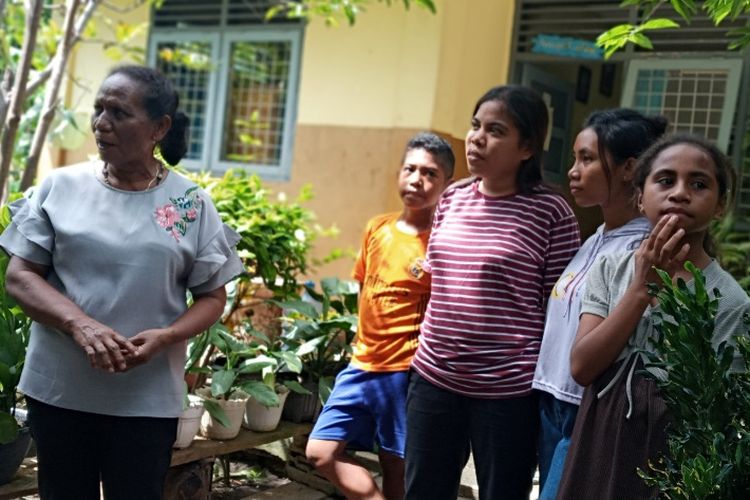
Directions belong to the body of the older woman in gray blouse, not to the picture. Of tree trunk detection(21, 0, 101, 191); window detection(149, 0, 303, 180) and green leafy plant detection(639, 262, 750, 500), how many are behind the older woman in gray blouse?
2

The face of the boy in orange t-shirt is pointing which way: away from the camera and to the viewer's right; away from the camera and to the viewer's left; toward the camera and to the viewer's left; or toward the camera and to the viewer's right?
toward the camera and to the viewer's left

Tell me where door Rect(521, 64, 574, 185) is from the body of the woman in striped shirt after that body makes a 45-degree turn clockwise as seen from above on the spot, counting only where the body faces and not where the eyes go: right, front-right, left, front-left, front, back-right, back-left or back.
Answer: right

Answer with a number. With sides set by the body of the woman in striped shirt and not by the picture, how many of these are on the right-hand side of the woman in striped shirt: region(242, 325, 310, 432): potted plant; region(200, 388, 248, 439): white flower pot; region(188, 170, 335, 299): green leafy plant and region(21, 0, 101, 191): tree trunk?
4

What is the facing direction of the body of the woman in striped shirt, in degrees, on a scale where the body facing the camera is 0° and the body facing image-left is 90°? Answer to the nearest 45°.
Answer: approximately 45°

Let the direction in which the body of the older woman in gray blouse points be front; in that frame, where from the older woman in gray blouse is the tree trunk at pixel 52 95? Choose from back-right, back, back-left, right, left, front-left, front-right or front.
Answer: back

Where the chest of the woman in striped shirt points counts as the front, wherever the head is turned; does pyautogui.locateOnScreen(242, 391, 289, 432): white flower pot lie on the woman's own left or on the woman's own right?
on the woman's own right

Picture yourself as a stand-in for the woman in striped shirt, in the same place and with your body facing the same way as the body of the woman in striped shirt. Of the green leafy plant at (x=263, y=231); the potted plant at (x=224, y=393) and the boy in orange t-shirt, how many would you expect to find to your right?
3

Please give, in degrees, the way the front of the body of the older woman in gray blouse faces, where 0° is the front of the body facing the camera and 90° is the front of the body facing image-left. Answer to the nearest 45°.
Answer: approximately 0°

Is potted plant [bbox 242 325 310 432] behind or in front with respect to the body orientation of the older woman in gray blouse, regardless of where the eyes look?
behind

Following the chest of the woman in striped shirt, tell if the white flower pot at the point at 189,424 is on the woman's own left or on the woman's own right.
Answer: on the woman's own right

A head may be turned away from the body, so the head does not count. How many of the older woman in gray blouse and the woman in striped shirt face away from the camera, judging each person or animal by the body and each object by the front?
0
